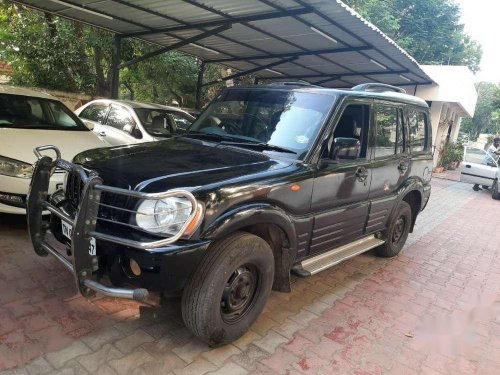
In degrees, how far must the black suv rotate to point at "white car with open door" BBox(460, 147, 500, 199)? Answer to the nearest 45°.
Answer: approximately 180°

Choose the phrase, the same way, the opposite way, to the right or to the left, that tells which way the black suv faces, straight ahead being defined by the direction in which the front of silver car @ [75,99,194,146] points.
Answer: to the right

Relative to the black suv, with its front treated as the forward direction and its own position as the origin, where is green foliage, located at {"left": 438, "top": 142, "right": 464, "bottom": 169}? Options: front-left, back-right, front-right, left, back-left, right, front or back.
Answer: back

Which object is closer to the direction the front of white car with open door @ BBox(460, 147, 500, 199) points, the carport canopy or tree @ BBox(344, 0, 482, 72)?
the carport canopy

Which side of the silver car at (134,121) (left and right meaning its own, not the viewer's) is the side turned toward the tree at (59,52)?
back

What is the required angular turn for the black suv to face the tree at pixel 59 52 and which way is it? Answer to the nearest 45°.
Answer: approximately 90° to its right

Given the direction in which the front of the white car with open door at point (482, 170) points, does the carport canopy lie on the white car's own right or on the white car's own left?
on the white car's own right

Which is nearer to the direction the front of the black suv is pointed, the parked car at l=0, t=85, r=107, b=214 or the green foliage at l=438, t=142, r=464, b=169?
the parked car

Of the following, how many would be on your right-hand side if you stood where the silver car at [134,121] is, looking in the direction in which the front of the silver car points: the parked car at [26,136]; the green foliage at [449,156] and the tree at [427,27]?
1
